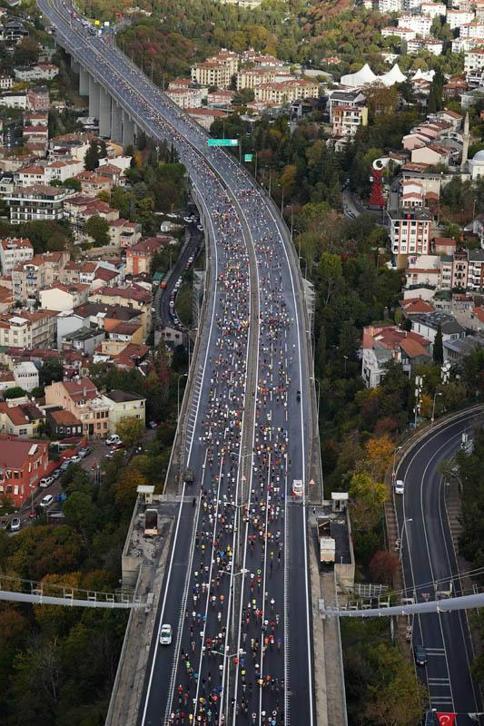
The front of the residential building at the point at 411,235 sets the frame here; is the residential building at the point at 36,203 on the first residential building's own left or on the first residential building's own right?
on the first residential building's own right

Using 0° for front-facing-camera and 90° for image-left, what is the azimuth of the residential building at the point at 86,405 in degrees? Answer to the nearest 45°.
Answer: approximately 315°

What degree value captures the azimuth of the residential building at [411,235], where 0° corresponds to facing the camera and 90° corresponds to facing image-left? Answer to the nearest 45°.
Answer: approximately 0°
